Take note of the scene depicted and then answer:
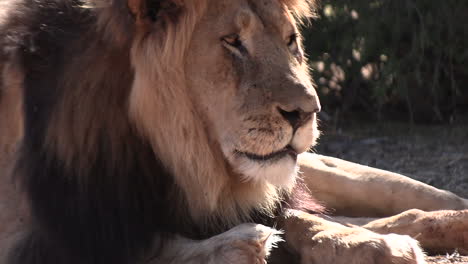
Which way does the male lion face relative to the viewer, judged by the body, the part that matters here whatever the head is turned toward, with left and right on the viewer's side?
facing the viewer and to the right of the viewer
